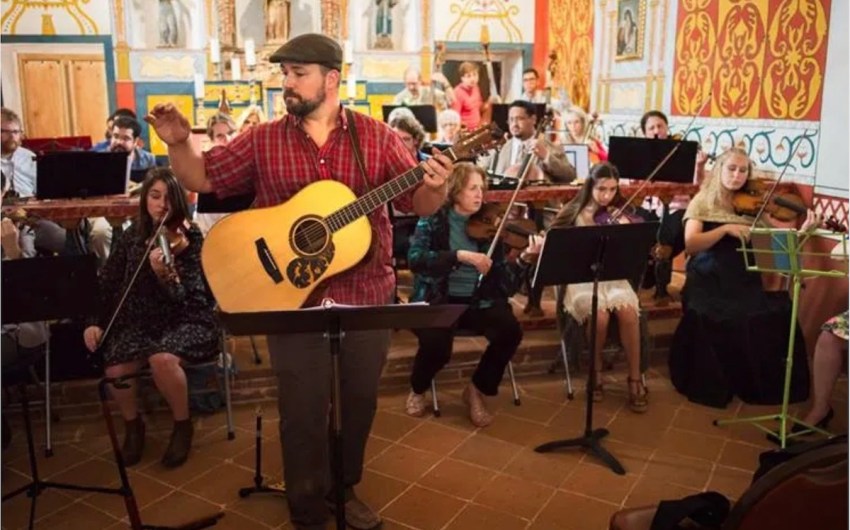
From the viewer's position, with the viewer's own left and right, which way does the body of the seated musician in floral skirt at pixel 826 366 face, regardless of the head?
facing to the left of the viewer

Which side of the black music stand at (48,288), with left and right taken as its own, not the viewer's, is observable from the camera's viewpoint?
back

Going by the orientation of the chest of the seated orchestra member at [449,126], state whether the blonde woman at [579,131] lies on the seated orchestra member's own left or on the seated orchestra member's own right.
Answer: on the seated orchestra member's own left

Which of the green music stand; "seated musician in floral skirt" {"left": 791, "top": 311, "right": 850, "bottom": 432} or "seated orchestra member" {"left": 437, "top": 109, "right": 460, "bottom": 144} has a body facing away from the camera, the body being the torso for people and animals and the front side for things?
the green music stand

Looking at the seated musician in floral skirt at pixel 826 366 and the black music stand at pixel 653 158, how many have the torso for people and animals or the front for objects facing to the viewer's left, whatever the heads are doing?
1

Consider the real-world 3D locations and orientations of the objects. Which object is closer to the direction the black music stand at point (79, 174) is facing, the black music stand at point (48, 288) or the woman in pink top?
the woman in pink top

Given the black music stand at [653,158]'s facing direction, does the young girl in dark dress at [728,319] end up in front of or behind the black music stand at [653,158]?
behind

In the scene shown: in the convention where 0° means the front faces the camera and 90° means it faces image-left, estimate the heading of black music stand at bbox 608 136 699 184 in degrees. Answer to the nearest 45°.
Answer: approximately 180°

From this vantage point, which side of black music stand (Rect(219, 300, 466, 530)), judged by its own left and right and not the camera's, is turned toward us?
back

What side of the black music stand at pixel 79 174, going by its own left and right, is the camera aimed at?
back

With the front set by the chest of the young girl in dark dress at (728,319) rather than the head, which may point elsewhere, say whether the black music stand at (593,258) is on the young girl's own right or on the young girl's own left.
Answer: on the young girl's own right

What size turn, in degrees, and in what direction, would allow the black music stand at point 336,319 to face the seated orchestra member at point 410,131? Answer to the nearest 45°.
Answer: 0° — it already faces them

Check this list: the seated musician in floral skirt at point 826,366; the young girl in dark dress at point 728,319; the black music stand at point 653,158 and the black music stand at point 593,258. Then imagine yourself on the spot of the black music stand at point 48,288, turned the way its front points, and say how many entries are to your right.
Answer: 4

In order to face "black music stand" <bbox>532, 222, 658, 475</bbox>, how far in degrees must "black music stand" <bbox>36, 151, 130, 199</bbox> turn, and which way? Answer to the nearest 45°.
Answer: approximately 135° to its right

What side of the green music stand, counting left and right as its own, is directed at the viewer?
back

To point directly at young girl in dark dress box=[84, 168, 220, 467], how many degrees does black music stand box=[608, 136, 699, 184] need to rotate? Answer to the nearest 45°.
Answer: approximately 135° to its left
